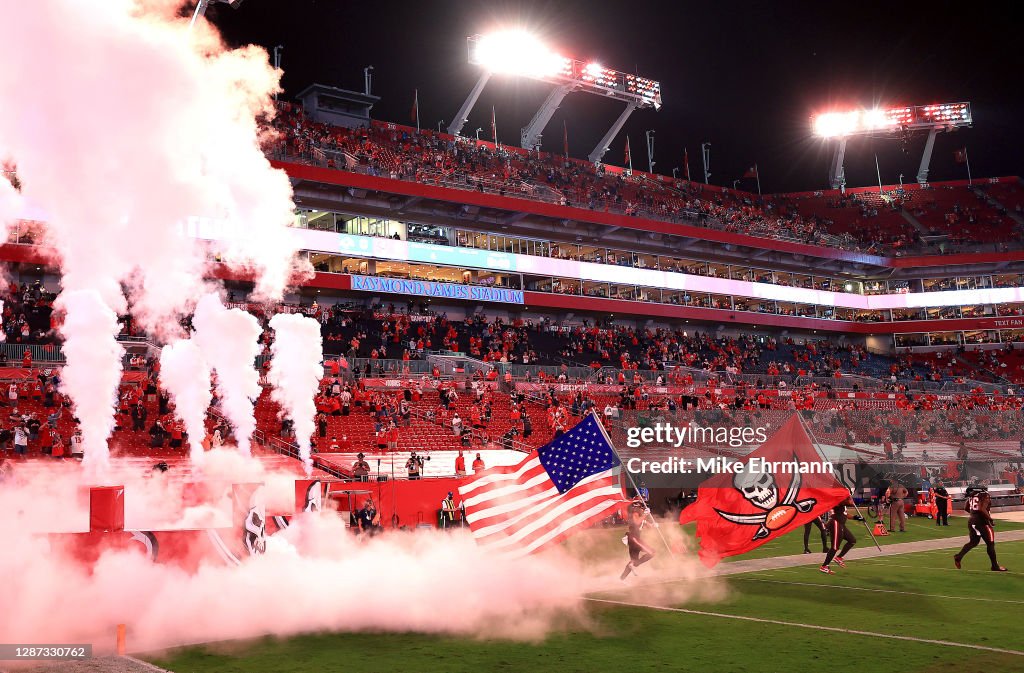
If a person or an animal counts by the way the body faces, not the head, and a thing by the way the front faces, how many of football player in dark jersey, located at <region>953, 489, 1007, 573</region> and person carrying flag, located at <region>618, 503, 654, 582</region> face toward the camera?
0

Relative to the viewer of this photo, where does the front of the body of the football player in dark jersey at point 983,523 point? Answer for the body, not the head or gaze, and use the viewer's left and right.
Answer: facing away from the viewer and to the right of the viewer

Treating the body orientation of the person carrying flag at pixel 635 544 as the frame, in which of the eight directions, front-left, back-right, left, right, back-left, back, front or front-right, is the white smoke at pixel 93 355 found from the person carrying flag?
back

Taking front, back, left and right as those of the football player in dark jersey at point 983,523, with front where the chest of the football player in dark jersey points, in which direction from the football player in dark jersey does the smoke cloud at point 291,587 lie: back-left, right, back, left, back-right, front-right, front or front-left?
back

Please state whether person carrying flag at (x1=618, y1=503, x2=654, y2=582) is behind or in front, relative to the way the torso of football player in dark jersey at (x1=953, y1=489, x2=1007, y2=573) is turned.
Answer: behind

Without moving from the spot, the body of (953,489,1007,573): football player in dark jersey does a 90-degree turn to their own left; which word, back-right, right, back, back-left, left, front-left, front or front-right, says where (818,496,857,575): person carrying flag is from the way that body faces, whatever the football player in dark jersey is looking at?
front-left

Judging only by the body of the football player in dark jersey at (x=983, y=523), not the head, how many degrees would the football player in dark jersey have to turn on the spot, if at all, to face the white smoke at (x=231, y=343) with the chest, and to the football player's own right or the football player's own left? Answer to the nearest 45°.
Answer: approximately 135° to the football player's own left

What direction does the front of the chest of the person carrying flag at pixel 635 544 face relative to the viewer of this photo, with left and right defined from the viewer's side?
facing to the right of the viewer
